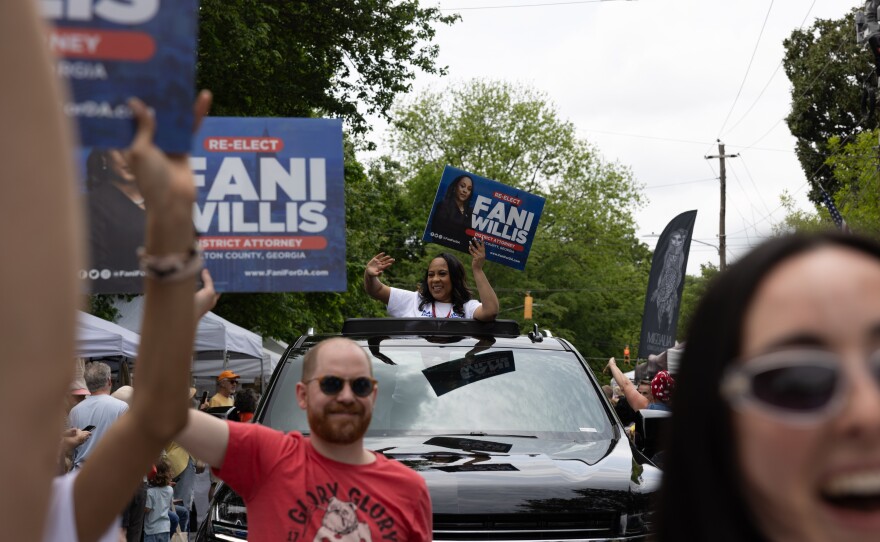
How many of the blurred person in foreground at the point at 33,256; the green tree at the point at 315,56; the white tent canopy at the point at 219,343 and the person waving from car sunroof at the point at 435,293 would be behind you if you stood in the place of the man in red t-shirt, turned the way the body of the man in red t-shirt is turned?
3

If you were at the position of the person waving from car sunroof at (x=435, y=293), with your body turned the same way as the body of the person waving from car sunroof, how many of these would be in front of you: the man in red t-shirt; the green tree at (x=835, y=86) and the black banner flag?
1

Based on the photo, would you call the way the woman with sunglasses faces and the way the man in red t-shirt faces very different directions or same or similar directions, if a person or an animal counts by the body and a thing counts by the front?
same or similar directions

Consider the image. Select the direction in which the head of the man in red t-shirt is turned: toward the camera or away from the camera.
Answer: toward the camera

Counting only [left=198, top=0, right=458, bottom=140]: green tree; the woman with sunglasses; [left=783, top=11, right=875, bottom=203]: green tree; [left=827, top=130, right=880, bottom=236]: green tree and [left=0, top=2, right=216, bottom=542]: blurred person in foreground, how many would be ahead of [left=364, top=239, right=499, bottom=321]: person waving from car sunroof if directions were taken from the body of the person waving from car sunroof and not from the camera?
2

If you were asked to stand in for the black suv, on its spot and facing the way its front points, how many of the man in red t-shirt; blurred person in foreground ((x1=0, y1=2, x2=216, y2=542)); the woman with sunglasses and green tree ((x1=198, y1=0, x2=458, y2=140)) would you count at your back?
1

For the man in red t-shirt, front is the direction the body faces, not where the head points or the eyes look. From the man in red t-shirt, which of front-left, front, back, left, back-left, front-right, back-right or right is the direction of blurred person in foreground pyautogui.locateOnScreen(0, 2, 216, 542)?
front

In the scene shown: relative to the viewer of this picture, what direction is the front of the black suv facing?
facing the viewer

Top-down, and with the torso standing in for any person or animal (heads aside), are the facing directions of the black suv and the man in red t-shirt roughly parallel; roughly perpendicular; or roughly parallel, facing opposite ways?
roughly parallel

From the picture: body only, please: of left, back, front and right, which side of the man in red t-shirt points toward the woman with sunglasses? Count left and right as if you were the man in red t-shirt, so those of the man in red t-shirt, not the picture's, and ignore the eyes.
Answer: front

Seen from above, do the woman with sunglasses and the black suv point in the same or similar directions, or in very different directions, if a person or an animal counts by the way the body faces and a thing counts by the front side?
same or similar directions

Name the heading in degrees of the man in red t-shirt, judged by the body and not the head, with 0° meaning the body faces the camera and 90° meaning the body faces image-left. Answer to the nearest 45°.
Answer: approximately 0°

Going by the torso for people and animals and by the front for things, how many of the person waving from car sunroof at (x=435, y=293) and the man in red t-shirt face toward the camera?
2

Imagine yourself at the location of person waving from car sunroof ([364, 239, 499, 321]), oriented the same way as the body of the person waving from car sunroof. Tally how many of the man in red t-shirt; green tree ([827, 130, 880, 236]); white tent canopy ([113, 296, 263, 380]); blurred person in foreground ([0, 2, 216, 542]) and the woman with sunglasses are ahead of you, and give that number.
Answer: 3
